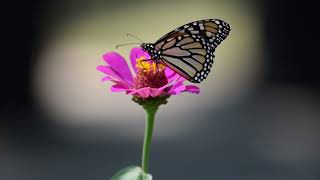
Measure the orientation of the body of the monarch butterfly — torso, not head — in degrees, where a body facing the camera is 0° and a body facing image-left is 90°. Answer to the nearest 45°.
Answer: approximately 90°
